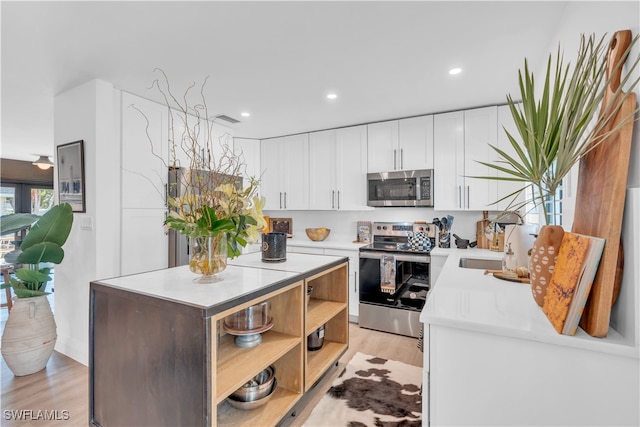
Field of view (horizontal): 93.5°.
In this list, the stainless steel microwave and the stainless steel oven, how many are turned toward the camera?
2

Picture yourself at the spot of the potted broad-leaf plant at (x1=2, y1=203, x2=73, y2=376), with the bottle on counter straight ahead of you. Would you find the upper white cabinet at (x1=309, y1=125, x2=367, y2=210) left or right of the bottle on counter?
left

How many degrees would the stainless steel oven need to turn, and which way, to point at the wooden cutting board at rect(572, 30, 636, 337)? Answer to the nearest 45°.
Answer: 0° — it already faces it

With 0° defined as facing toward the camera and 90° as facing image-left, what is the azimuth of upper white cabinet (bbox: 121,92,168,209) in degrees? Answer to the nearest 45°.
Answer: approximately 315°

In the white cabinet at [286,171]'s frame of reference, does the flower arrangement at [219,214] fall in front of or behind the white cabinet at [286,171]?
in front

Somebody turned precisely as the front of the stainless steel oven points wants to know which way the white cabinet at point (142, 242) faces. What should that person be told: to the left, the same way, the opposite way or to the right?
to the left

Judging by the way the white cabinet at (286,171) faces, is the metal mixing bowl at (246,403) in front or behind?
in front

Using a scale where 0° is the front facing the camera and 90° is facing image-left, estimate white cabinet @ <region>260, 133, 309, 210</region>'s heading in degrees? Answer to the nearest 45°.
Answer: approximately 45°

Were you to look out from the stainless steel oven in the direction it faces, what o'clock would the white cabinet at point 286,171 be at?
The white cabinet is roughly at 4 o'clock from the stainless steel oven.
